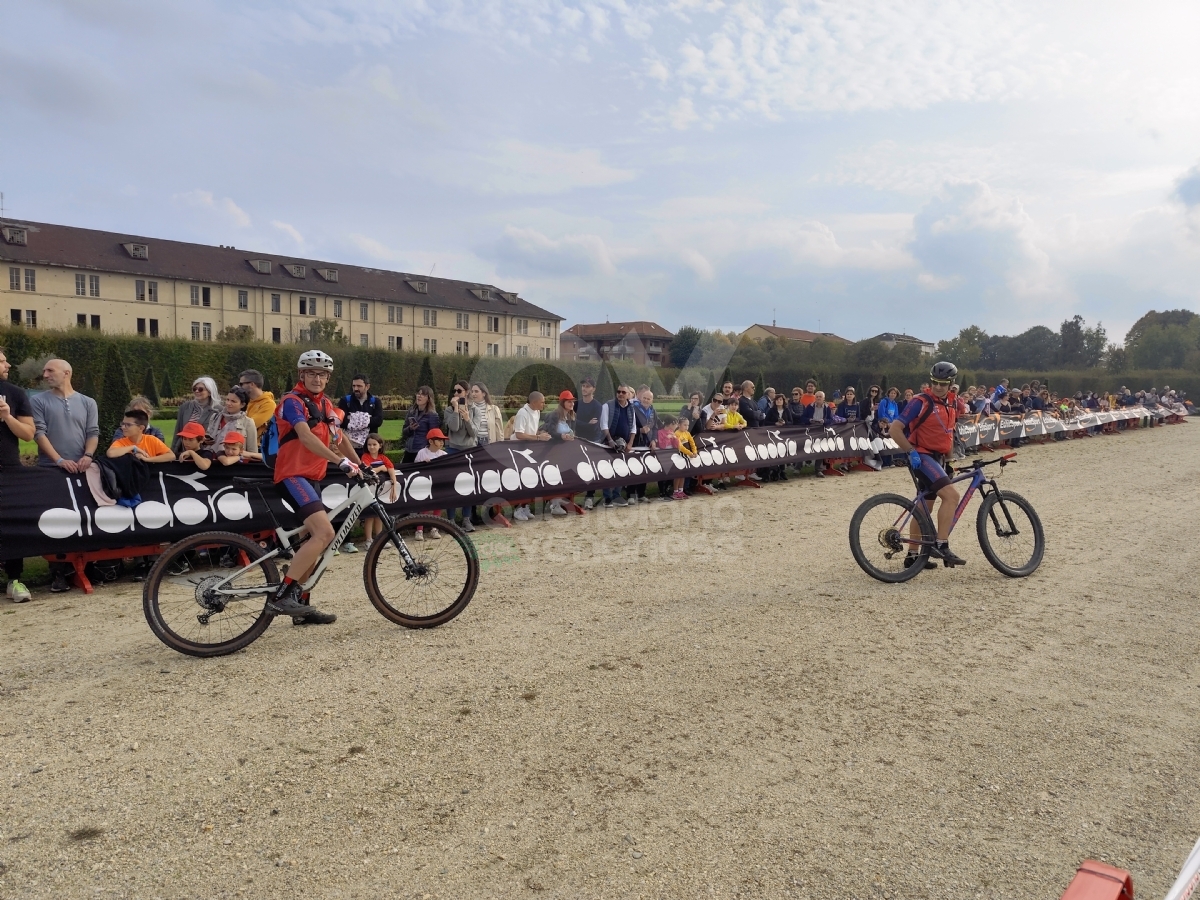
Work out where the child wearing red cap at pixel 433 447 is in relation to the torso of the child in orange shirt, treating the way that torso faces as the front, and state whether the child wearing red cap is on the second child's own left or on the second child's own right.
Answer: on the second child's own left

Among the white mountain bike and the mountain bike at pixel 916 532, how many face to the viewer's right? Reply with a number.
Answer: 2

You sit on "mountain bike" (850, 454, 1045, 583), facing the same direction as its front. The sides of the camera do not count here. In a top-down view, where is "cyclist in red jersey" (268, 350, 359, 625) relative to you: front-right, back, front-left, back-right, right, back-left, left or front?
back-right

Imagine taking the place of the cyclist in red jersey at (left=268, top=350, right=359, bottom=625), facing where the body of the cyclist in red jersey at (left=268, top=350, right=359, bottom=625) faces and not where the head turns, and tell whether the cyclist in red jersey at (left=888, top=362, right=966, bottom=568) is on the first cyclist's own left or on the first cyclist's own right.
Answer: on the first cyclist's own left

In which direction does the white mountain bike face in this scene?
to the viewer's right

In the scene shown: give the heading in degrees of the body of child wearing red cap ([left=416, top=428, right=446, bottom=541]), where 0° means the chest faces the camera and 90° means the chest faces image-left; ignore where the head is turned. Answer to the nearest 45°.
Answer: approximately 315°

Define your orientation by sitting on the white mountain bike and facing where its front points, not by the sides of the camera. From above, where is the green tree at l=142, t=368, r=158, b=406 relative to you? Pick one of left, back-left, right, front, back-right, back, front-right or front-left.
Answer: left

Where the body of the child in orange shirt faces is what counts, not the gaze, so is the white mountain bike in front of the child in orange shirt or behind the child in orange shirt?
in front

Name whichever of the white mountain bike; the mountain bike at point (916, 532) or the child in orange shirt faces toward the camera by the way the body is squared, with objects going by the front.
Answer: the child in orange shirt

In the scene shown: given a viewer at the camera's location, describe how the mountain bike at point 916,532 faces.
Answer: facing to the right of the viewer

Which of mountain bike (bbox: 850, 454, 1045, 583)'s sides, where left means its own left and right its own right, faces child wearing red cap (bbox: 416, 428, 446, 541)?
back

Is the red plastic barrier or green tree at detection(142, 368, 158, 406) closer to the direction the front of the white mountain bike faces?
the red plastic barrier

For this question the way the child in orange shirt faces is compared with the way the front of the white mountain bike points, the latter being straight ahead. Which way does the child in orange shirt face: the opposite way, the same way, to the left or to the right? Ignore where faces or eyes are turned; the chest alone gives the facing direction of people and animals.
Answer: to the right

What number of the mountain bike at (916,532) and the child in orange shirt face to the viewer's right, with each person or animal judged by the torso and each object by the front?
1

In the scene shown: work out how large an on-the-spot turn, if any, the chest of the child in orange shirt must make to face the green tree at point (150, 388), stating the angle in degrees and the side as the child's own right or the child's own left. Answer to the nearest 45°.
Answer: approximately 180°

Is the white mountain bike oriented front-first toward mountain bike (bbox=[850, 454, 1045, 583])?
yes

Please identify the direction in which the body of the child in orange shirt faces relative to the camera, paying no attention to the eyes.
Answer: toward the camera
